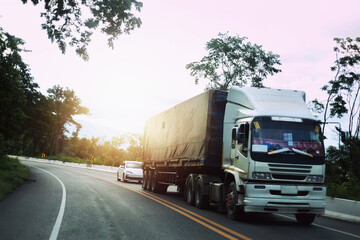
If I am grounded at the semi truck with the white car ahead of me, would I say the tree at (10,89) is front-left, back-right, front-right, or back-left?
front-left

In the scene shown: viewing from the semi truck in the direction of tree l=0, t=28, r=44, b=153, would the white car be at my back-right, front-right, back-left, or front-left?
front-right

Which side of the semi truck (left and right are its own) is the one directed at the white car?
back

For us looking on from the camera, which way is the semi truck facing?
facing the viewer and to the right of the viewer

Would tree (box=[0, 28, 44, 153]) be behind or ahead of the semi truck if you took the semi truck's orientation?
behind
